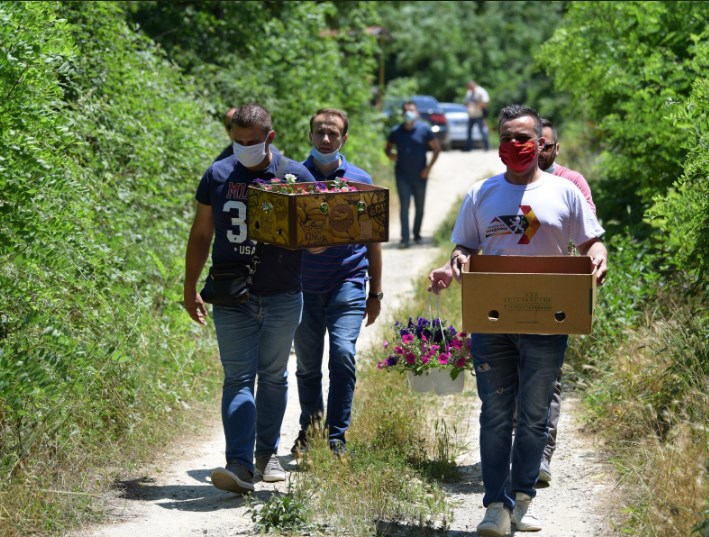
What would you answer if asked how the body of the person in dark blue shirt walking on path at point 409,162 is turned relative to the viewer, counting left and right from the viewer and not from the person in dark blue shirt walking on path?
facing the viewer

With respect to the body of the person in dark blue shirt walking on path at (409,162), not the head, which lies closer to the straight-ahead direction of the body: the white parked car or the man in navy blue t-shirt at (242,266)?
the man in navy blue t-shirt

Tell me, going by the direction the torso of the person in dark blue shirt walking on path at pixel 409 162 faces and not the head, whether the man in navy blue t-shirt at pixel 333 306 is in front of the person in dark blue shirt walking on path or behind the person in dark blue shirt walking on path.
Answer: in front

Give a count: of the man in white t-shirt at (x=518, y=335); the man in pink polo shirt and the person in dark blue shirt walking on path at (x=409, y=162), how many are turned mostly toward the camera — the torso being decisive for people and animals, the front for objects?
3

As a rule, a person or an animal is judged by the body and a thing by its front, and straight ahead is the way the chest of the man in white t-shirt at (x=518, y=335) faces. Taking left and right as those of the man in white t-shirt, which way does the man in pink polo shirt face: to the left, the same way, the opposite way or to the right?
the same way

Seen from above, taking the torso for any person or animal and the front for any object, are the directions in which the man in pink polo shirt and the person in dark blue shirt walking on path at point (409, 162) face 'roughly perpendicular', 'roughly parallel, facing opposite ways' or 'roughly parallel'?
roughly parallel

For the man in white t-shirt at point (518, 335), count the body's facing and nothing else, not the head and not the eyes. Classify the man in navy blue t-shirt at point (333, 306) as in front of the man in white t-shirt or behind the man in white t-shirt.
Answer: behind

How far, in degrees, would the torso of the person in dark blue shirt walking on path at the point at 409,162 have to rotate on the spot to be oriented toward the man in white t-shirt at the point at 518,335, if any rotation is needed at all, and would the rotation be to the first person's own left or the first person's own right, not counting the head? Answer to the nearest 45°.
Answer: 0° — they already face them

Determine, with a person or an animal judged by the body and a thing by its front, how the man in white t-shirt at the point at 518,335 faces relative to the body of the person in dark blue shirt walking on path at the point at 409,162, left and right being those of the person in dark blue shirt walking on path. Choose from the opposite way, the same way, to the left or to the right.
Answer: the same way

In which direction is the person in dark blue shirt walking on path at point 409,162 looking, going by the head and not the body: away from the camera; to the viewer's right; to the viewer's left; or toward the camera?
toward the camera

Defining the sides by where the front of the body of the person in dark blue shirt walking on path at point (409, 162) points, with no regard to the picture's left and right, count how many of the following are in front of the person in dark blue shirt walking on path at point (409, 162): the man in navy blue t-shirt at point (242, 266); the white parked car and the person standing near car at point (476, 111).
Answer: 1

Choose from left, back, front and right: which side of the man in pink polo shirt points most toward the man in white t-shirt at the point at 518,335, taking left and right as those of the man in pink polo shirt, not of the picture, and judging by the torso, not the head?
front

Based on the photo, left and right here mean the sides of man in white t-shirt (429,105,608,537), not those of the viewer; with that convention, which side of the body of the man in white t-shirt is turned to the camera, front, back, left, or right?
front

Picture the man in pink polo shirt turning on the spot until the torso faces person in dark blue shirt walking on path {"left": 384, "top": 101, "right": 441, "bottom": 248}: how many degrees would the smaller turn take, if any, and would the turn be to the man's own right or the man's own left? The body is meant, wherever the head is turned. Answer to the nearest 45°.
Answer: approximately 180°

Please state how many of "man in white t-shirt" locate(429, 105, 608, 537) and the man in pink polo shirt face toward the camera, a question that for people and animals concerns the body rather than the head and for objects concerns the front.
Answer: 2

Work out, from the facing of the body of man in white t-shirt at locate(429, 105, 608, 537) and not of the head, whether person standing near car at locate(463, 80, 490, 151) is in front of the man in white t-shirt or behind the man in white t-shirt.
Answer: behind

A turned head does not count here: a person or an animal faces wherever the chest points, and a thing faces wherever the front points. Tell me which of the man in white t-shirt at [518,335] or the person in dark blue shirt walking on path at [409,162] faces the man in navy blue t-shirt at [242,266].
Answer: the person in dark blue shirt walking on path

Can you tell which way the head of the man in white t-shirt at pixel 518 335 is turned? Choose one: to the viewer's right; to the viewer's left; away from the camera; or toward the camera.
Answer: toward the camera

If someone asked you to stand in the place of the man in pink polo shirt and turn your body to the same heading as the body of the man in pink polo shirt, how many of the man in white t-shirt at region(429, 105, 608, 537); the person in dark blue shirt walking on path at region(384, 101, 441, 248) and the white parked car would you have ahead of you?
1
